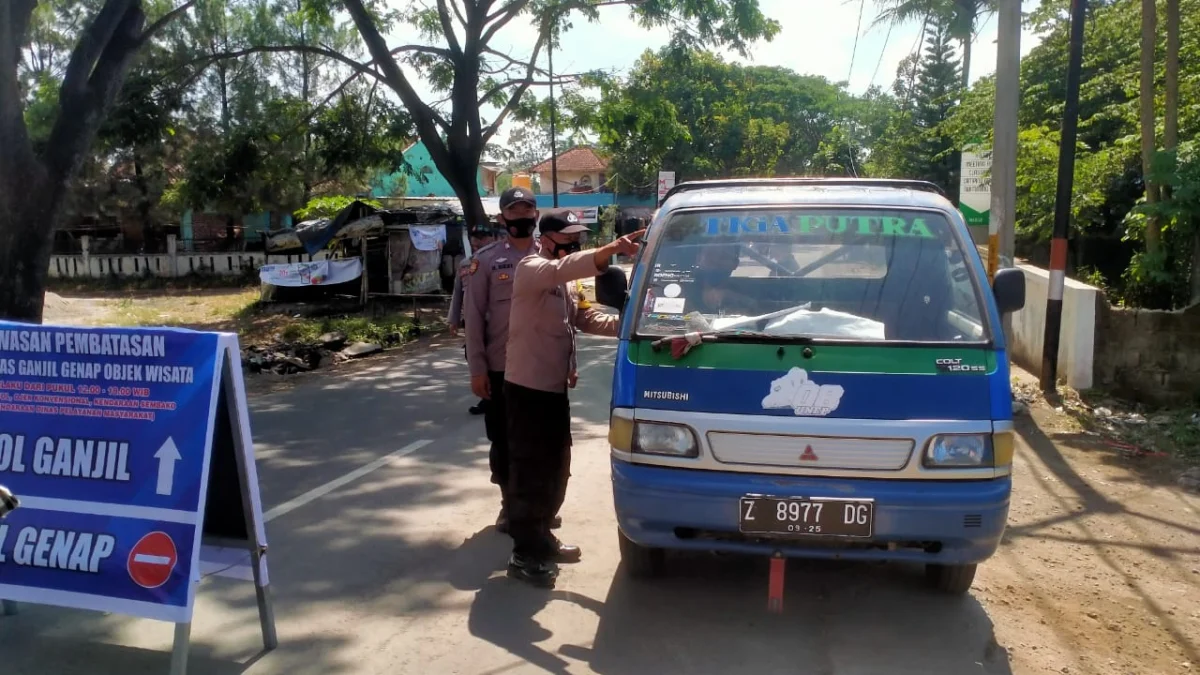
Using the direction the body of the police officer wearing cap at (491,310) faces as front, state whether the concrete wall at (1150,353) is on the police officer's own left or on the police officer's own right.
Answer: on the police officer's own left

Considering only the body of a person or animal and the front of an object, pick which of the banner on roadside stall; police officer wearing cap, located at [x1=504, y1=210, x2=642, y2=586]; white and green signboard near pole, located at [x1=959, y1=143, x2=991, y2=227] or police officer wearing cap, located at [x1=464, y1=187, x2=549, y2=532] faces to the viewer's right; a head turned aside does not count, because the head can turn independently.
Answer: police officer wearing cap, located at [x1=504, y1=210, x2=642, y2=586]

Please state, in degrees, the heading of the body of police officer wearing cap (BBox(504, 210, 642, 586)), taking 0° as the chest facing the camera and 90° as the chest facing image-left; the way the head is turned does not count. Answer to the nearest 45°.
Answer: approximately 270°

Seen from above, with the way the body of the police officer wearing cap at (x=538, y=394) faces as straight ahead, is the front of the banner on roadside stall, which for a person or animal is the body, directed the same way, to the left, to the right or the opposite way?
to the right

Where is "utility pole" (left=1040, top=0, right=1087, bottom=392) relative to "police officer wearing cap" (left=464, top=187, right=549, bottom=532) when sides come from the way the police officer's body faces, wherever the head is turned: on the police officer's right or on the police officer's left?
on the police officer's left

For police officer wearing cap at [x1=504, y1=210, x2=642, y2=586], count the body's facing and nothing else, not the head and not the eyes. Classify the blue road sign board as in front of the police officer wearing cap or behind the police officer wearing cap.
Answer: behind

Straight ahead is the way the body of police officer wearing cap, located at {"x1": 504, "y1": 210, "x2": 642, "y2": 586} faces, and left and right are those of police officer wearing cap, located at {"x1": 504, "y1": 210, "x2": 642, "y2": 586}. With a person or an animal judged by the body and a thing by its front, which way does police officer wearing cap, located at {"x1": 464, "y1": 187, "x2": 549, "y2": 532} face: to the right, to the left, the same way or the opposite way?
to the right

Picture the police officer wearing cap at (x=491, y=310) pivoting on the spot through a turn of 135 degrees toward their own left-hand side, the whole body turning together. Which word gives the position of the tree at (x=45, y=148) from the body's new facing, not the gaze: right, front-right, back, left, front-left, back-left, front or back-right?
left

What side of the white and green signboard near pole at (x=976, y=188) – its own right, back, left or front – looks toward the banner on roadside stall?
right

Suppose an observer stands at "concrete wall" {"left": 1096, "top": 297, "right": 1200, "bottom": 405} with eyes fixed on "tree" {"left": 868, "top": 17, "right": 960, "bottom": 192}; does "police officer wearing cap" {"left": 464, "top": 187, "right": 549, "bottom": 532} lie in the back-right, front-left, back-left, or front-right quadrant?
back-left

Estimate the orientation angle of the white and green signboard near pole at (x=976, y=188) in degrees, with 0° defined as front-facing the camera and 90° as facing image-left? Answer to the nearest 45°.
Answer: approximately 0°

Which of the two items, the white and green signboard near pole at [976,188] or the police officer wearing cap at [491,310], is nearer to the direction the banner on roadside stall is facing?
the police officer wearing cap

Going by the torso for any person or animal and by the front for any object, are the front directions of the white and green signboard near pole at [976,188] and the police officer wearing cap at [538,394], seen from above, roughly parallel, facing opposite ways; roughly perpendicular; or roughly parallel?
roughly perpendicular

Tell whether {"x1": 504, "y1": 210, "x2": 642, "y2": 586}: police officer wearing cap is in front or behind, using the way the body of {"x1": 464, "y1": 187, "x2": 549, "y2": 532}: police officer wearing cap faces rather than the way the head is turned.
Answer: in front

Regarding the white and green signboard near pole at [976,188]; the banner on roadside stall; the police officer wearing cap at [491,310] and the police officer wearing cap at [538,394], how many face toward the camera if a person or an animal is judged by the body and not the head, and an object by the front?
3
